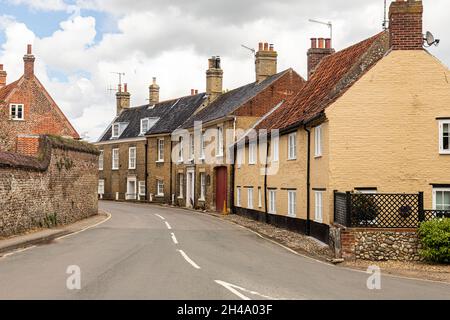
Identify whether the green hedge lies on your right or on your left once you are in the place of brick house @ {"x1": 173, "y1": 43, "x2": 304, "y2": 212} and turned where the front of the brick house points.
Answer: on your left

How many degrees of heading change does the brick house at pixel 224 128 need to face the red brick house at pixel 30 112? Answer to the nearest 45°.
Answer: approximately 45° to its right

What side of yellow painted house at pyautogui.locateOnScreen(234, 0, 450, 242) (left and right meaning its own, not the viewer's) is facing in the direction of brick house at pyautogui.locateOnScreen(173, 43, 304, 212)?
right

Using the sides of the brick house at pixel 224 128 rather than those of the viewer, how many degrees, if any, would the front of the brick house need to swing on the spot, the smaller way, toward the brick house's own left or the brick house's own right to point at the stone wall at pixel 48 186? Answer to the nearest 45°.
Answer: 0° — it already faces it

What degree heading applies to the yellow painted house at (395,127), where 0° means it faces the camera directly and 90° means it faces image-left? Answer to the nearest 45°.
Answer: approximately 45°

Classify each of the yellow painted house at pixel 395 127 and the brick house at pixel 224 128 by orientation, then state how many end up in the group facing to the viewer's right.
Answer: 0

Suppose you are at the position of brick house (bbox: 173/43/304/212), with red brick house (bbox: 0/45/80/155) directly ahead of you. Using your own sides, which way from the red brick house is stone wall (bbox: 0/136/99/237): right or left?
left
